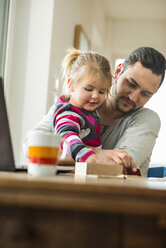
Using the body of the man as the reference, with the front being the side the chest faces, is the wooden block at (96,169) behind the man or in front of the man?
in front

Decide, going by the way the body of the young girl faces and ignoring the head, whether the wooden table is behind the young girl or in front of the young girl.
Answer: in front

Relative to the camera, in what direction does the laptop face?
facing away from the viewer and to the right of the viewer

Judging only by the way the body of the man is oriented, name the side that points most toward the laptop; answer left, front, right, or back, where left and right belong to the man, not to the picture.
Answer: front

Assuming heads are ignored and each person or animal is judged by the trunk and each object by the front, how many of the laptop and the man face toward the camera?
1

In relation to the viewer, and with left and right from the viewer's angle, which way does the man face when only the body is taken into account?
facing the viewer

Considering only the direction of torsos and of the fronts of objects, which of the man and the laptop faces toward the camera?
the man

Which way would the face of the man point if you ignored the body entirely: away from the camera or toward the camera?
toward the camera

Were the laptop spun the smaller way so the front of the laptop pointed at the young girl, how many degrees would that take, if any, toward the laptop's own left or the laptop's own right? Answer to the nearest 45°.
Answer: approximately 45° to the laptop's own left
